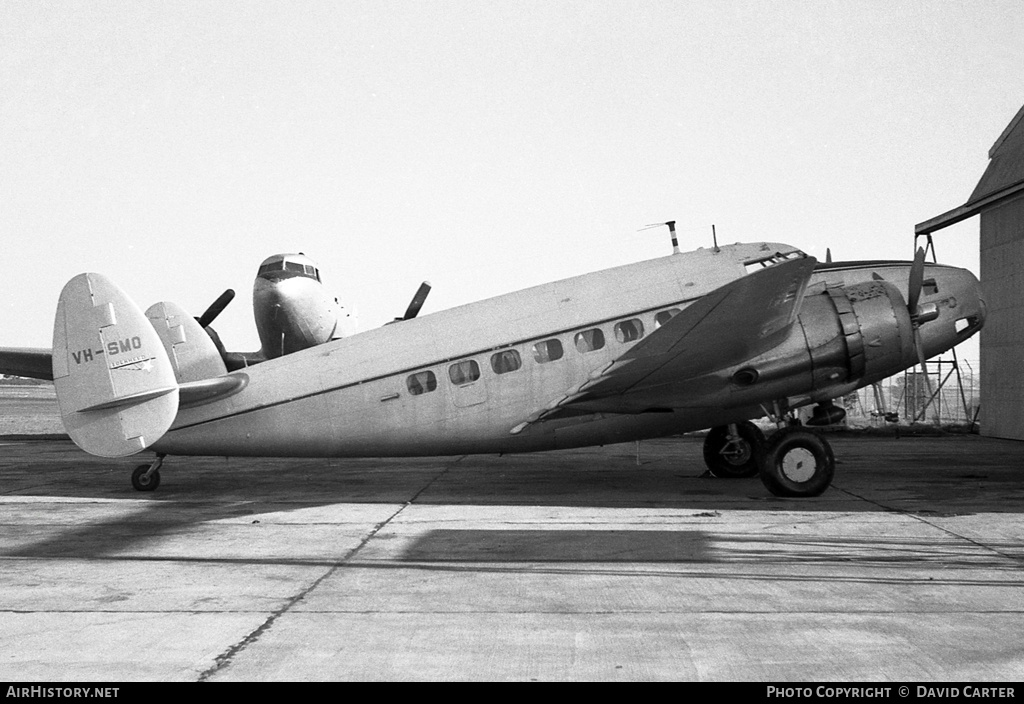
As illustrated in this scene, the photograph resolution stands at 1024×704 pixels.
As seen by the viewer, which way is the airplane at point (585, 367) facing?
to the viewer's right

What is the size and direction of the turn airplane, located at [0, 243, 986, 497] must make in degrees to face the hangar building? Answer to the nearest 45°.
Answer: approximately 45° to its left
